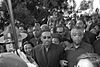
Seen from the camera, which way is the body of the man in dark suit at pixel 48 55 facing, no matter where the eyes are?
toward the camera
